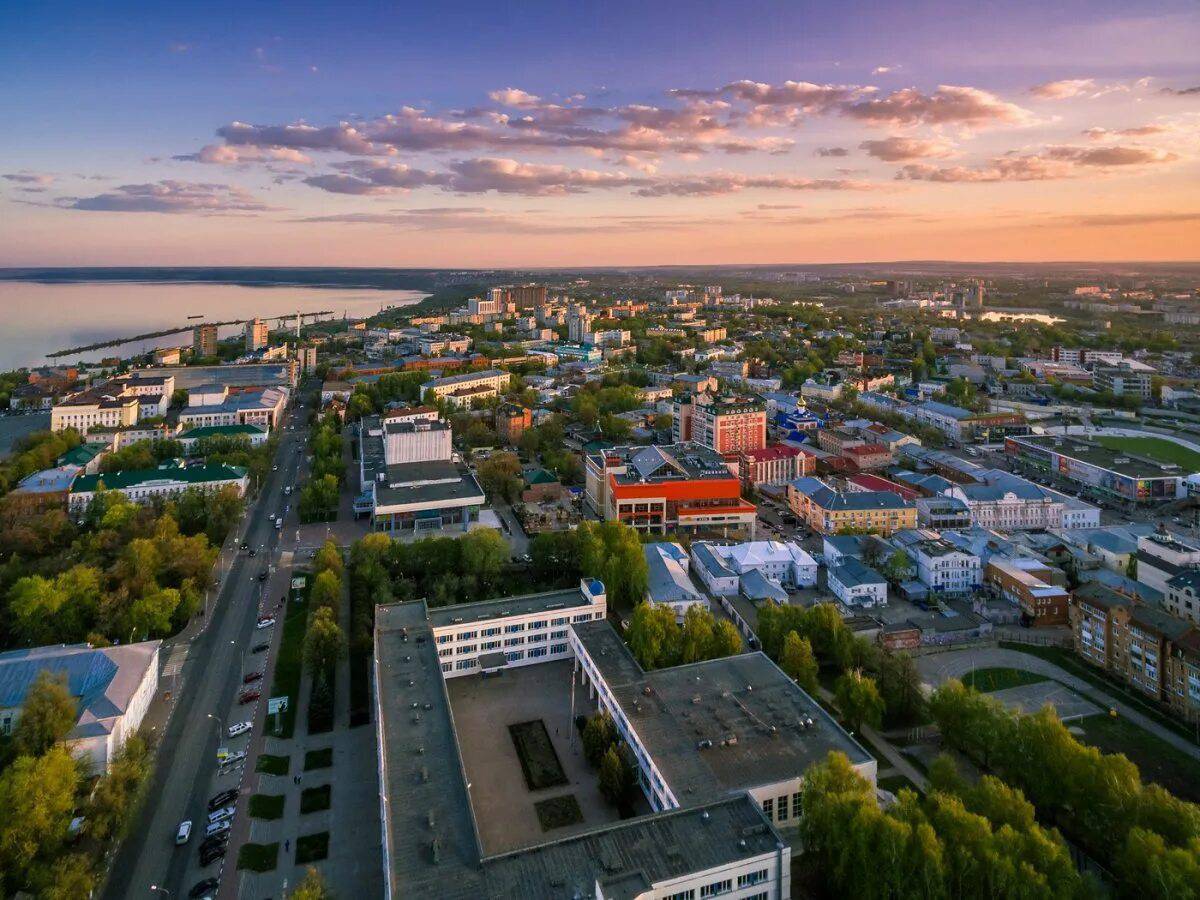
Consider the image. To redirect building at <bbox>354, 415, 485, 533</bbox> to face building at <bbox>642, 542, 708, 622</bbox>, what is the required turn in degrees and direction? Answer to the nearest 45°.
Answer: approximately 45° to its left

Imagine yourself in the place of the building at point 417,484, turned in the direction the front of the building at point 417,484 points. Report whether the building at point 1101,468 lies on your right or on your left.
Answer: on your left

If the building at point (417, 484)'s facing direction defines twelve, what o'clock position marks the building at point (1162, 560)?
the building at point (1162, 560) is roughly at 10 o'clock from the building at point (417, 484).

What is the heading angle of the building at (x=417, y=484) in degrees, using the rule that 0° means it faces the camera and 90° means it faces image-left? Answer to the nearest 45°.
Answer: approximately 0°

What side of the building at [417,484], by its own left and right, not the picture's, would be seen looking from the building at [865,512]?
left

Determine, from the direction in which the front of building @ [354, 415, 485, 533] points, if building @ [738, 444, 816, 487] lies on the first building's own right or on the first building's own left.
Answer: on the first building's own left

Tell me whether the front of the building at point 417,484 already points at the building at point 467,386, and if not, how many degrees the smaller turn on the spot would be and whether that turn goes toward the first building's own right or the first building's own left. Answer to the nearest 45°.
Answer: approximately 180°
